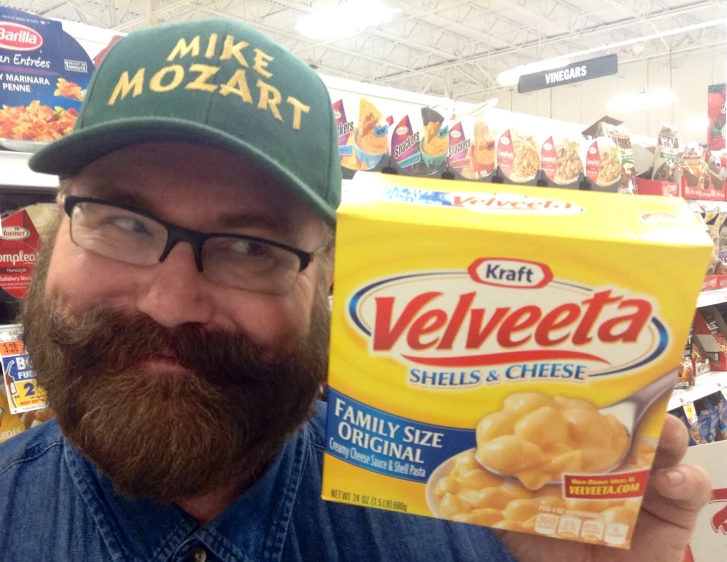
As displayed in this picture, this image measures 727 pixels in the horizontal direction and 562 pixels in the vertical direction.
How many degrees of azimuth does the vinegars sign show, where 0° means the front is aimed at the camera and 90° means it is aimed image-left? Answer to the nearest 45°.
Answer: approximately 45°

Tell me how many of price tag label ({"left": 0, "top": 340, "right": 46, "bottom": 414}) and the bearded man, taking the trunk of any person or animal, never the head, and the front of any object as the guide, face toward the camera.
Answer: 2

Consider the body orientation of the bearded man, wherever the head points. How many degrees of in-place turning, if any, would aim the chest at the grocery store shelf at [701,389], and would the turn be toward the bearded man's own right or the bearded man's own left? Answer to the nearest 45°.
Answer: approximately 135° to the bearded man's own left

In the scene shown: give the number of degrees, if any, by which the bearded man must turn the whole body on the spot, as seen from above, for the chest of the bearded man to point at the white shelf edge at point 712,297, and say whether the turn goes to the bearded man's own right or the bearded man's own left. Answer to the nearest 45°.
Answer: approximately 135° to the bearded man's own left

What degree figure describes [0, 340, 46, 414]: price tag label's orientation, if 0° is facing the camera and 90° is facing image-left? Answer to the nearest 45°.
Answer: approximately 0°

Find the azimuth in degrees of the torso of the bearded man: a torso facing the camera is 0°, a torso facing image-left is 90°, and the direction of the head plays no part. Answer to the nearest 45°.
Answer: approximately 0°

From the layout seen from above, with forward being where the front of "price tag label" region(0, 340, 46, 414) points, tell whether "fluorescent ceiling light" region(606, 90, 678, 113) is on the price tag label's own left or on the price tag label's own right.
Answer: on the price tag label's own left

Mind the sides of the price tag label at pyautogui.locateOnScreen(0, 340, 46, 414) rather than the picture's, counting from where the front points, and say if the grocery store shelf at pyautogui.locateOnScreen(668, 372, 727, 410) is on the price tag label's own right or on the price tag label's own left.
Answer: on the price tag label's own left

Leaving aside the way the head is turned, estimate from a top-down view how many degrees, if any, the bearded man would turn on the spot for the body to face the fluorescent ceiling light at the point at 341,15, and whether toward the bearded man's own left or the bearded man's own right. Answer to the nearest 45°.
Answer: approximately 180°
